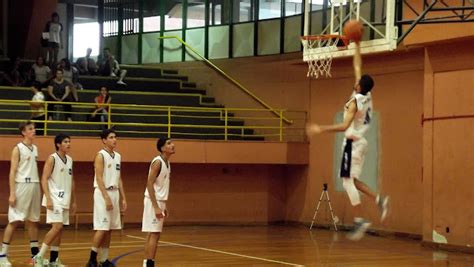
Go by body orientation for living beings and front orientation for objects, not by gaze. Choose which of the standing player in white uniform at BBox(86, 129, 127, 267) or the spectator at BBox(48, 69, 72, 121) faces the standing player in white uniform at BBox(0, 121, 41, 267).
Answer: the spectator

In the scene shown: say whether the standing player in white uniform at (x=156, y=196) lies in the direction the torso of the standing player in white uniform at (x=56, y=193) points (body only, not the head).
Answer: yes

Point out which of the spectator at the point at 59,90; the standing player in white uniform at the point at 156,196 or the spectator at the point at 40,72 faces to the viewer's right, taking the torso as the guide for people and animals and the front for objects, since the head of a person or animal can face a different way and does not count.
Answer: the standing player in white uniform

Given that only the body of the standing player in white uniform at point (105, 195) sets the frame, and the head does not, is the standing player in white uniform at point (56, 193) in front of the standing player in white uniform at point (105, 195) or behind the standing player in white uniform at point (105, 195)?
behind

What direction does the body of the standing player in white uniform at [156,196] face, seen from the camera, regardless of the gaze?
to the viewer's right

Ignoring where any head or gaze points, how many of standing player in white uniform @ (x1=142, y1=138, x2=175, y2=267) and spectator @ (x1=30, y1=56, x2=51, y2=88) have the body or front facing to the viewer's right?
1

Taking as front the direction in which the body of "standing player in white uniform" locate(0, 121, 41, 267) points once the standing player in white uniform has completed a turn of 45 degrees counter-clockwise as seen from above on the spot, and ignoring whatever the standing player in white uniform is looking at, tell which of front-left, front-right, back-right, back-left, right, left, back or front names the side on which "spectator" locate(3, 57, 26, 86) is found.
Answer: left

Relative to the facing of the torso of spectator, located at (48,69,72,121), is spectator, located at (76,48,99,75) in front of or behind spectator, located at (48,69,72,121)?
behind

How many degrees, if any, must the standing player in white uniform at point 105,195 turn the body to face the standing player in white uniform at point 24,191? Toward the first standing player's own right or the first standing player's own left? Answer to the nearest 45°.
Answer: approximately 180°

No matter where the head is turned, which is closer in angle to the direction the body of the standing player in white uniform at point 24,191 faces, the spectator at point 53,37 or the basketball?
the basketball
